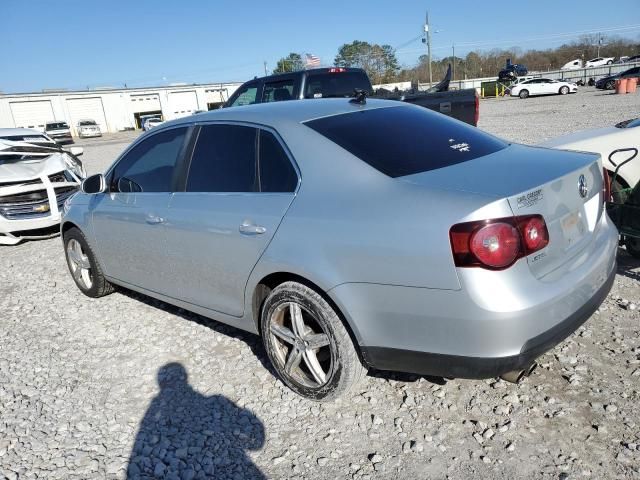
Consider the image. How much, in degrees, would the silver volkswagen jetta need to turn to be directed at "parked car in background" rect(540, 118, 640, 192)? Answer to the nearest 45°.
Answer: approximately 90° to its right

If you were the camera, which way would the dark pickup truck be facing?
facing away from the viewer and to the left of the viewer

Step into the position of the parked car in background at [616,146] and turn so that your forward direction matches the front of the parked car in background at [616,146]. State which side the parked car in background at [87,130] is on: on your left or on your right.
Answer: on your right

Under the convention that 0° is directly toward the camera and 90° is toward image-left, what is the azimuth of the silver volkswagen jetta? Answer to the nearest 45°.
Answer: approximately 135°

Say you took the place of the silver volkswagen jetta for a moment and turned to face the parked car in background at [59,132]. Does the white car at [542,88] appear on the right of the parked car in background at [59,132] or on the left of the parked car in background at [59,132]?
right

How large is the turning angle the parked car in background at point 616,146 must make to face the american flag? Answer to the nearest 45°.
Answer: approximately 90° to its right

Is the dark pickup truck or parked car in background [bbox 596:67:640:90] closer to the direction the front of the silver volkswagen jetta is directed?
the dark pickup truck

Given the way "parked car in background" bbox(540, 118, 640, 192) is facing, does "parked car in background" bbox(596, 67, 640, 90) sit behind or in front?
behind

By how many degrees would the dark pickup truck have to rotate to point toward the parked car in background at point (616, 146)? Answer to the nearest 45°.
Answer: approximately 180°

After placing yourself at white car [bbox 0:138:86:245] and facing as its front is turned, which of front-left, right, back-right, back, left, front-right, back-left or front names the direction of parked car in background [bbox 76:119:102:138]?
back-left
